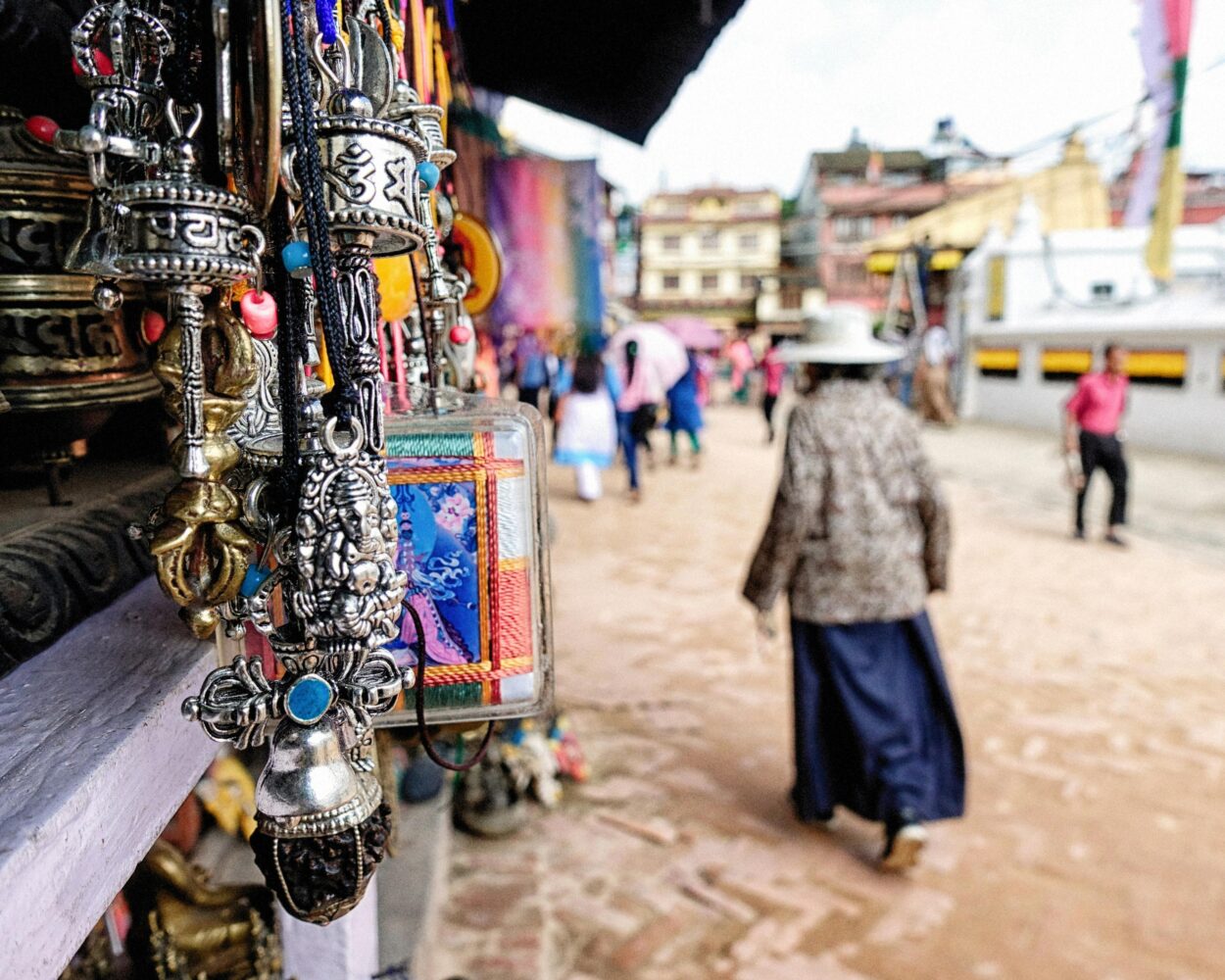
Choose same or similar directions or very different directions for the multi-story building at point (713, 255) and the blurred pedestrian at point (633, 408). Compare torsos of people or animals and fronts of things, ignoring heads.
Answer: very different directions

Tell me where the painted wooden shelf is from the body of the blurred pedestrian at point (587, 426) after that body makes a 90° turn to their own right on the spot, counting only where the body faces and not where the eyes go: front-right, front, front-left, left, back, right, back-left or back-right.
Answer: right

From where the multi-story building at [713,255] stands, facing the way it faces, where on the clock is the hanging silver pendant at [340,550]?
The hanging silver pendant is roughly at 12 o'clock from the multi-story building.

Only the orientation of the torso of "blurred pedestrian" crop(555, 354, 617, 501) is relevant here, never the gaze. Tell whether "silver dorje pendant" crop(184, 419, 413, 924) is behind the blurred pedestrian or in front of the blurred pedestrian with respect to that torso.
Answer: behind

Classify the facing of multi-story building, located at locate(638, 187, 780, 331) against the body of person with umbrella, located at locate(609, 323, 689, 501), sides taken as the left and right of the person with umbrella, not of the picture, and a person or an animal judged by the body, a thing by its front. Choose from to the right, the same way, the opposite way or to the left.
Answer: the opposite way

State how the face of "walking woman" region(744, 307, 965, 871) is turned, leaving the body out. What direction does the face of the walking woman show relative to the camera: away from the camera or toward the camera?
away from the camera

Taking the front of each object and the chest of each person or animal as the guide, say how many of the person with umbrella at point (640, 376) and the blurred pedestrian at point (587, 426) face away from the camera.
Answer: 2

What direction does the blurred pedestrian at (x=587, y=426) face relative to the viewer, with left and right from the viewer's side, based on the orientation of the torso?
facing away from the viewer

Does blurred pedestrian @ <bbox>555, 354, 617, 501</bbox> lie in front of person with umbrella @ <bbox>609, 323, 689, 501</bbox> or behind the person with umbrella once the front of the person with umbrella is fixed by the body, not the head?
behind

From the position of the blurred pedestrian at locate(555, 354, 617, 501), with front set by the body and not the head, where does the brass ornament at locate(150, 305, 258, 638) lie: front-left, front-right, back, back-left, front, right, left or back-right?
back

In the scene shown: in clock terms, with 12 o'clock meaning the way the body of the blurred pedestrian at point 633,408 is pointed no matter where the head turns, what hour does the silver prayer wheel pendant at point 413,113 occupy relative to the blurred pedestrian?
The silver prayer wheel pendant is roughly at 6 o'clock from the blurred pedestrian.

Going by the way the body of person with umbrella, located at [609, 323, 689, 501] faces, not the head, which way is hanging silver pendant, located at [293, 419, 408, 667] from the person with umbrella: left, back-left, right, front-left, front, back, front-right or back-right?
back

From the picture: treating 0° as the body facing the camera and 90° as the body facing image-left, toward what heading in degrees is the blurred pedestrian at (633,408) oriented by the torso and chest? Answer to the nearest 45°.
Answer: approximately 180°

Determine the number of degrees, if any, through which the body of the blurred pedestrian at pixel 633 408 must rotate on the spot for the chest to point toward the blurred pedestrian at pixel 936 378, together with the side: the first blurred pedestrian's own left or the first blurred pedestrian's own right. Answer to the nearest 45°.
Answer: approximately 45° to the first blurred pedestrian's own right

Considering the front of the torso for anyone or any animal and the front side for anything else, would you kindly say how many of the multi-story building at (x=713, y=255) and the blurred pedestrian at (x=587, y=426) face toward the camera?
1

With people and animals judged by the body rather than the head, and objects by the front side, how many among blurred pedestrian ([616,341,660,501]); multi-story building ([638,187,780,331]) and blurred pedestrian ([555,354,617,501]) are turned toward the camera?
1

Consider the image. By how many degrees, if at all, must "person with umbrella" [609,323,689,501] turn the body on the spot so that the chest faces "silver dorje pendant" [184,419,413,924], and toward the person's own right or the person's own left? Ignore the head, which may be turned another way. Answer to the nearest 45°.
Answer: approximately 180°
